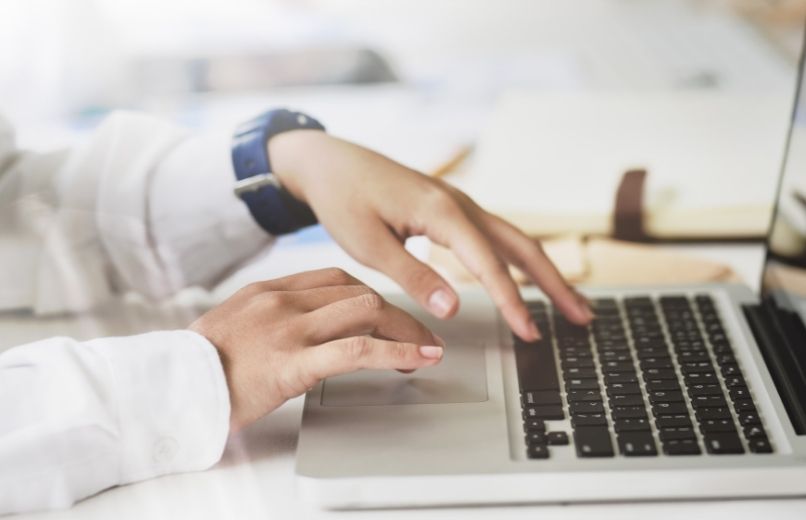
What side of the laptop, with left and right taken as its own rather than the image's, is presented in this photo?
left
